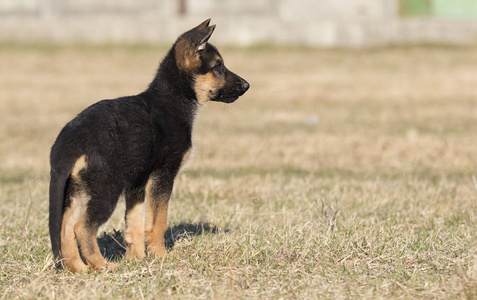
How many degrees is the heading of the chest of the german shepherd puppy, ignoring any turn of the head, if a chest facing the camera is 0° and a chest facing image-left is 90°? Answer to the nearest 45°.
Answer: approximately 225°
